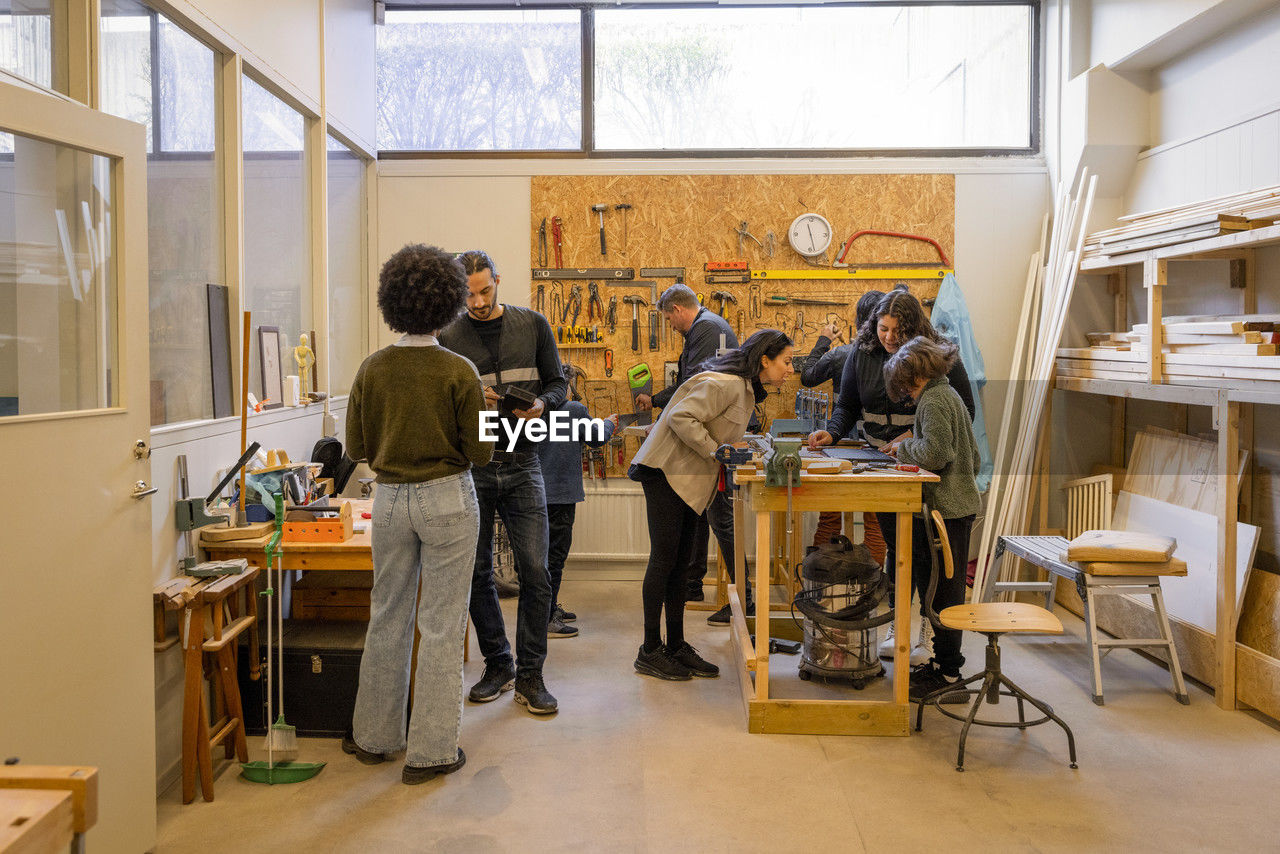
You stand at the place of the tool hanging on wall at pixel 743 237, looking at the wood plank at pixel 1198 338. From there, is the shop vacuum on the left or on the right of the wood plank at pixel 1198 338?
right

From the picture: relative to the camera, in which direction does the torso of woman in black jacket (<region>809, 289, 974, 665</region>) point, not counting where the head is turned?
toward the camera

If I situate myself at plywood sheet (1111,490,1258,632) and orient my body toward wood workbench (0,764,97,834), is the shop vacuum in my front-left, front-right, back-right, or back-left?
front-right

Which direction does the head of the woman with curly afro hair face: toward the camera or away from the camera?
away from the camera

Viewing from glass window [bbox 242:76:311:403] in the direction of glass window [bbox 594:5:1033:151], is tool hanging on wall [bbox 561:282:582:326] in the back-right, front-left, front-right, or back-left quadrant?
front-left

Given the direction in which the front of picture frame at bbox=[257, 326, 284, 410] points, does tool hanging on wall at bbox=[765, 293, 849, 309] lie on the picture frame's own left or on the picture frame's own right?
on the picture frame's own left

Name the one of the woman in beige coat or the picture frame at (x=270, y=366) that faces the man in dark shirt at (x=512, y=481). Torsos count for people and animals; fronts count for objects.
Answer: the picture frame

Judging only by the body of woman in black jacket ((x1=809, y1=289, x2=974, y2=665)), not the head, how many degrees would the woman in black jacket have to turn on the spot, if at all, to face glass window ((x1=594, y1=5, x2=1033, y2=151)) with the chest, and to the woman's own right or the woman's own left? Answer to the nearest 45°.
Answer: approximately 180°

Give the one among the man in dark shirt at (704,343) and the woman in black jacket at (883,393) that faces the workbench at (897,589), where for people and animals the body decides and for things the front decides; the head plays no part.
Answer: the woman in black jacket

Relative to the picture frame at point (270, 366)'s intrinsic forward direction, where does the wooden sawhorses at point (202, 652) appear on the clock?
The wooden sawhorses is roughly at 2 o'clock from the picture frame.

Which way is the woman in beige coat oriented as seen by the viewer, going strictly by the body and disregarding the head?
to the viewer's right

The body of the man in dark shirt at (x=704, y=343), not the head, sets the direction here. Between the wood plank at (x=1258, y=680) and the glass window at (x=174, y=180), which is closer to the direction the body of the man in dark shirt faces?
the glass window

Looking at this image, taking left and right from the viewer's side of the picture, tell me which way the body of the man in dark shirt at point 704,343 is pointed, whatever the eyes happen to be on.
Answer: facing to the left of the viewer
